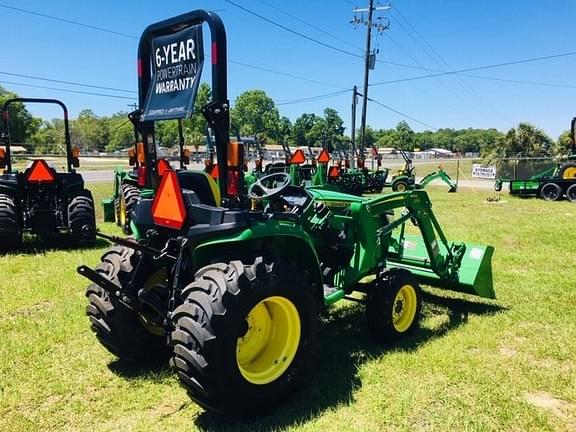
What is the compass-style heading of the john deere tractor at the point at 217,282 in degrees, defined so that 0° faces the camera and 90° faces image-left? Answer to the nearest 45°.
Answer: approximately 225°

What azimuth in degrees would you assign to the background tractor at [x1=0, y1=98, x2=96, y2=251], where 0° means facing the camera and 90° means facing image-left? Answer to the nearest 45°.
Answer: approximately 180°

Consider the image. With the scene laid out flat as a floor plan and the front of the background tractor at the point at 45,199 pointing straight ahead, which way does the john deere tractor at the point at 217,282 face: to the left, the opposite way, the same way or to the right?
to the right

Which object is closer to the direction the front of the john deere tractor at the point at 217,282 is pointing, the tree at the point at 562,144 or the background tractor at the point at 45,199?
the tree

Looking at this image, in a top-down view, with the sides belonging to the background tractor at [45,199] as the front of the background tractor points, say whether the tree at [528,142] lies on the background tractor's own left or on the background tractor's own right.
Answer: on the background tractor's own right
